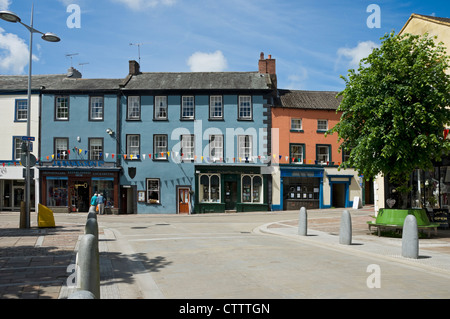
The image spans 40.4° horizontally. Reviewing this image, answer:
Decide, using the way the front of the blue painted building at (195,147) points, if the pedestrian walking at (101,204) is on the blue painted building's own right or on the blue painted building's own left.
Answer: on the blue painted building's own right

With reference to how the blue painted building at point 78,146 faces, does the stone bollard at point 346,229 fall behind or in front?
in front

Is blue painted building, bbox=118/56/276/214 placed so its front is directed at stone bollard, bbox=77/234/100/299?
yes

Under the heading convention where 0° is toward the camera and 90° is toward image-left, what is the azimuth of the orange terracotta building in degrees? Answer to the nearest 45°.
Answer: approximately 0°

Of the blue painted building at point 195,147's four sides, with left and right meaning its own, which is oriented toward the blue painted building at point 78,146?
right

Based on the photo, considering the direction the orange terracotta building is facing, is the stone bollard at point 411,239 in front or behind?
in front

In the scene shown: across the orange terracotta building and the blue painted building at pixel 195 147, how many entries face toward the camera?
2

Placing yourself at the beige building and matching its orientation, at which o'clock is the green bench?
The green bench is roughly at 11 o'clock from the beige building.

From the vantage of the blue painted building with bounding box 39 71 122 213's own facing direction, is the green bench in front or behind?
in front
